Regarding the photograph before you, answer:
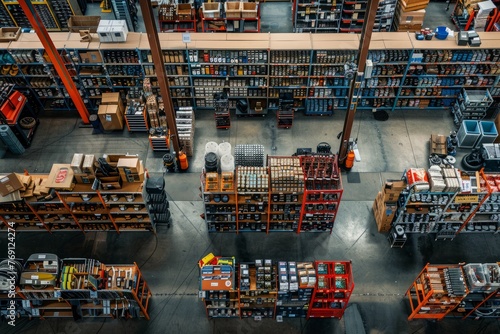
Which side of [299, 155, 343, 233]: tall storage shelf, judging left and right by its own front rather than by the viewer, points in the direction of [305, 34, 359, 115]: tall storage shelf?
back

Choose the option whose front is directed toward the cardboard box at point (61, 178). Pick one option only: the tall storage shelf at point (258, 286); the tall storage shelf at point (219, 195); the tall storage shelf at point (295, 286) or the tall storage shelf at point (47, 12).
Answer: the tall storage shelf at point (47, 12)

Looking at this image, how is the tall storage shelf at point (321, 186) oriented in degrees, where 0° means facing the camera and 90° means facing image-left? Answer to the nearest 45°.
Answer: approximately 0°

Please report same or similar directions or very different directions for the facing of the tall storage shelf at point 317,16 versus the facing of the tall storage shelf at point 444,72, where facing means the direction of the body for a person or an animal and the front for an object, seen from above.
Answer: same or similar directions

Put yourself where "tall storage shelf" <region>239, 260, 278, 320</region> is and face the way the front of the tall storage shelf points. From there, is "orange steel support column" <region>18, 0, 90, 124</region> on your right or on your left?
on your right

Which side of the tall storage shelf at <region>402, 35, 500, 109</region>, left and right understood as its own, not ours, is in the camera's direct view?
front

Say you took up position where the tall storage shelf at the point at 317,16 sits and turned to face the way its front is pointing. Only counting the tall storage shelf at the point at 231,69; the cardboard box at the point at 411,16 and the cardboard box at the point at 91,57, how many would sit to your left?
1

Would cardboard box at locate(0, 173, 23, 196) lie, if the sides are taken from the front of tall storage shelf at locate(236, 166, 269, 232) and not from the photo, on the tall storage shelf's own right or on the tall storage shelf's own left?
on the tall storage shelf's own right

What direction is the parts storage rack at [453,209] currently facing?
toward the camera

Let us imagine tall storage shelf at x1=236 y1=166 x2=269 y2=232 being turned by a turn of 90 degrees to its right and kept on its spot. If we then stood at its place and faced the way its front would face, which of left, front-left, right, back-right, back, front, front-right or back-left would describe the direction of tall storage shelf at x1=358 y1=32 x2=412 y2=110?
back-right

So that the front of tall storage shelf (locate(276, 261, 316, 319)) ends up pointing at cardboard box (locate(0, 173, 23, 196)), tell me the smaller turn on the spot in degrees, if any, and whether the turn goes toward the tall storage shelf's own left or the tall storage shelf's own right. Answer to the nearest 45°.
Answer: approximately 90° to the tall storage shelf's own right

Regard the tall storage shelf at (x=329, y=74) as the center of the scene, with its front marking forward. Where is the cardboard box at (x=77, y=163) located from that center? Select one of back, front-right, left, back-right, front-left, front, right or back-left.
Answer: front-right

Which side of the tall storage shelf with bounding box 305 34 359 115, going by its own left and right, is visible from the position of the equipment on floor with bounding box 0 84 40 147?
right

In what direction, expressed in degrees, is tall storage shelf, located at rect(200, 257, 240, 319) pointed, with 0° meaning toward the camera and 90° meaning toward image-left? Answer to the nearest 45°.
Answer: approximately 0°

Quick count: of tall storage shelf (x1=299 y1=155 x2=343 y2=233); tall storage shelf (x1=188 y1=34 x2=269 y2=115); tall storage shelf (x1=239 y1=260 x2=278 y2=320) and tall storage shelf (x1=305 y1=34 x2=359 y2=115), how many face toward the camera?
4

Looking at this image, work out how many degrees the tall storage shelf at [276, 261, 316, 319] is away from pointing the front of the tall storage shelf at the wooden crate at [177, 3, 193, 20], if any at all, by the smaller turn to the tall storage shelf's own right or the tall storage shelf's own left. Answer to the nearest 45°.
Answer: approximately 135° to the tall storage shelf's own right

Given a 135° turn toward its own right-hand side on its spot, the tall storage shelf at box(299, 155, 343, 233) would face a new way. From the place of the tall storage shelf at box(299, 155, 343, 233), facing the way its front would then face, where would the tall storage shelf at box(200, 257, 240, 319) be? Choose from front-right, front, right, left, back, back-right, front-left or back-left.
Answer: left

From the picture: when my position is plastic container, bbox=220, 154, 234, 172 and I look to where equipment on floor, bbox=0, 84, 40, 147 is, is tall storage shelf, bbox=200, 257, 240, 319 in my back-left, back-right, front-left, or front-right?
back-left

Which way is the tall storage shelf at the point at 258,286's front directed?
toward the camera
